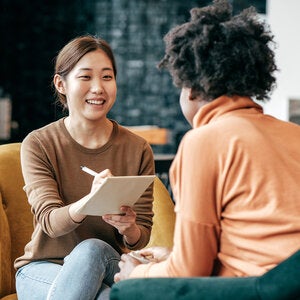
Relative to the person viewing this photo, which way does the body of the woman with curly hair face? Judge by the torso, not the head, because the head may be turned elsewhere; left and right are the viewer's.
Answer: facing away from the viewer and to the left of the viewer

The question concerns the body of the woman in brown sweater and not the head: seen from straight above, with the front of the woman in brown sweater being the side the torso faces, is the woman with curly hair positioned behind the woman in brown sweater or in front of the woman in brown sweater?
in front

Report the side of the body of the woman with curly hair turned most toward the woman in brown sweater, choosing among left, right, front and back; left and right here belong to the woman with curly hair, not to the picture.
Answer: front

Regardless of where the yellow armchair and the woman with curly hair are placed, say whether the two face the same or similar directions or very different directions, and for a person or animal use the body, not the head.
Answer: very different directions

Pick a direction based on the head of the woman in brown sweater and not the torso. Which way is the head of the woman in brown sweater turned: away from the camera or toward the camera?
toward the camera

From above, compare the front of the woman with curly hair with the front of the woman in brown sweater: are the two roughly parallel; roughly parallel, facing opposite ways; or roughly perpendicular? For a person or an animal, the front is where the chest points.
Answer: roughly parallel, facing opposite ways

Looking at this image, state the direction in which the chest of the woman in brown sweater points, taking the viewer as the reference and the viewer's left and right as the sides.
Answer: facing the viewer and to the right of the viewer

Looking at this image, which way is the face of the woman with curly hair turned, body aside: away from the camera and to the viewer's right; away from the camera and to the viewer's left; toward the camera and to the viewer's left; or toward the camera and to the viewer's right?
away from the camera and to the viewer's left

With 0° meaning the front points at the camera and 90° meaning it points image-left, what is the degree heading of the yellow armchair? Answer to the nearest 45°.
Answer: approximately 315°

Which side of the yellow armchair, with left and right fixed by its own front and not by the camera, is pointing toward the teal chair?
front
